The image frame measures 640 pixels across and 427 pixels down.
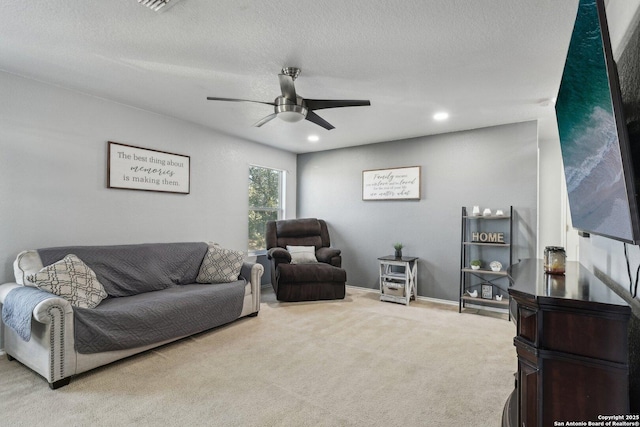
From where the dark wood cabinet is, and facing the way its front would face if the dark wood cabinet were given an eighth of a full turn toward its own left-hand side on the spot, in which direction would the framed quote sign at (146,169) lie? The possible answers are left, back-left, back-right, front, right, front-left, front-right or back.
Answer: front-right

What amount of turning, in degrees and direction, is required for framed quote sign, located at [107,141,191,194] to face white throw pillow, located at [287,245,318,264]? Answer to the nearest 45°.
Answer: approximately 45° to its left

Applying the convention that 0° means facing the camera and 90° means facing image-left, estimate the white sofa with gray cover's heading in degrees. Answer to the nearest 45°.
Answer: approximately 315°

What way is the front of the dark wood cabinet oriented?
to the viewer's left

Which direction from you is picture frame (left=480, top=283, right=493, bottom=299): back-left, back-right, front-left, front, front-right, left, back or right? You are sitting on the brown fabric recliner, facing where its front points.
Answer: left

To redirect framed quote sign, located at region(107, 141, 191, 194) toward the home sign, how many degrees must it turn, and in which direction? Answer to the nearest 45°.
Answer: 0° — it already faces it

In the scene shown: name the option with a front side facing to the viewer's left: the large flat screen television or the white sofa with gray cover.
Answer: the large flat screen television

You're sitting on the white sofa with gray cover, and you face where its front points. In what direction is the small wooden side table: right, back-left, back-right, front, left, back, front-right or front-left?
front-left

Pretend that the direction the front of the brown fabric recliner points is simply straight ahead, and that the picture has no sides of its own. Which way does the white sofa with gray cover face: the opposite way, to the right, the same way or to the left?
to the left

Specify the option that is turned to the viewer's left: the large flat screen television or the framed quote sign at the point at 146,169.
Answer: the large flat screen television

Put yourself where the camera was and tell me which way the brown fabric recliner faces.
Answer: facing the viewer

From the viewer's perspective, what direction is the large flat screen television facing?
to the viewer's left

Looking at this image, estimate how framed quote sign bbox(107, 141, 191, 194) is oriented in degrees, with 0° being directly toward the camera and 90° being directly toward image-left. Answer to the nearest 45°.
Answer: approximately 315°

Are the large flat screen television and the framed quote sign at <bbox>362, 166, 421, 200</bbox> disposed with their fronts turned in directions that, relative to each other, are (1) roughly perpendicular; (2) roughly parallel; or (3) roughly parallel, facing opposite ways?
roughly perpendicular

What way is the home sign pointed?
toward the camera

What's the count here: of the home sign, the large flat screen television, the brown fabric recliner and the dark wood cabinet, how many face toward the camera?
2

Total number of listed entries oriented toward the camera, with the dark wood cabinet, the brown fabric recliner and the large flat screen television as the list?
1

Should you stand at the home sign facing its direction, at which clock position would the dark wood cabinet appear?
The dark wood cabinet is roughly at 12 o'clock from the home sign.

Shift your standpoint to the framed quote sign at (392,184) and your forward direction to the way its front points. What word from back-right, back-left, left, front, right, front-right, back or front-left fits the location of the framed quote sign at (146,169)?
front
